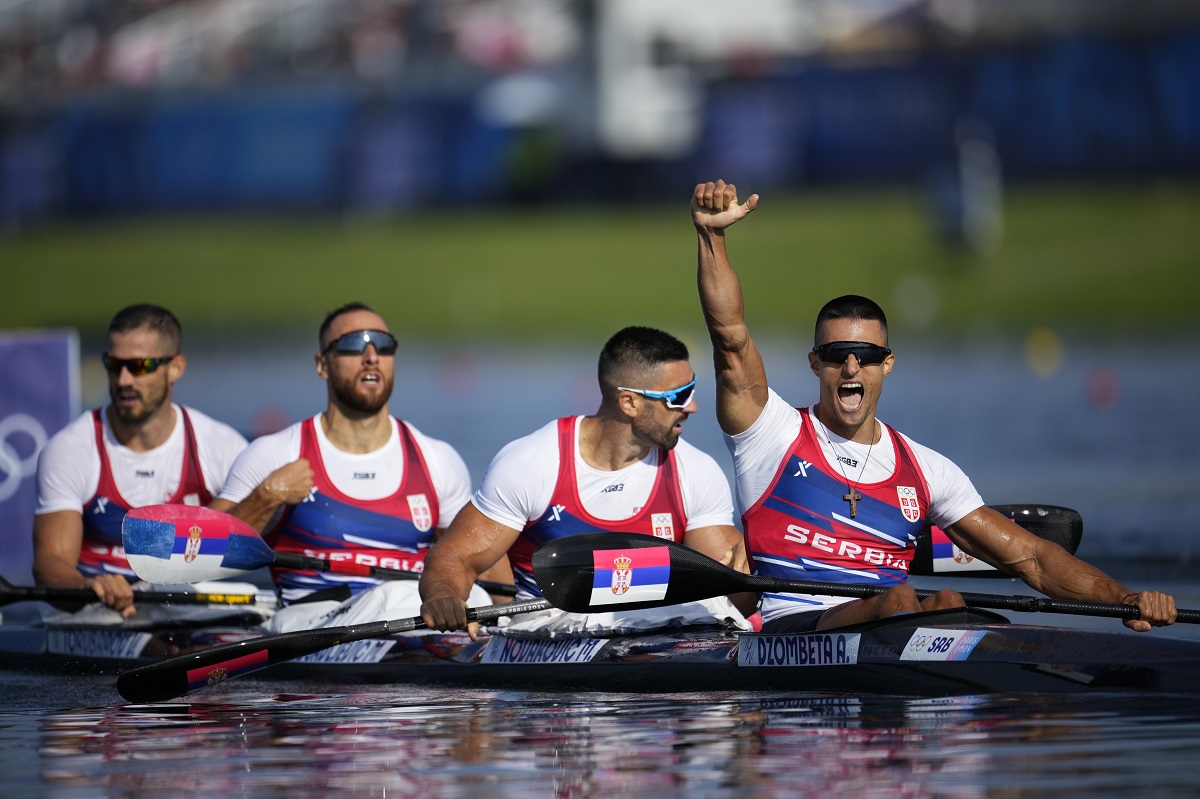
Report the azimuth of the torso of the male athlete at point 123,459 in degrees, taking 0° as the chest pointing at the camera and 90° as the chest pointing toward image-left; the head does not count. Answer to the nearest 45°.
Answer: approximately 0°

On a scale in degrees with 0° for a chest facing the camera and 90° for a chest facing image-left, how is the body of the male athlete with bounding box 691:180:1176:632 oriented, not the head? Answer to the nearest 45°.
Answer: approximately 315°

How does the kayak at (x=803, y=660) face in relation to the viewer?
to the viewer's right

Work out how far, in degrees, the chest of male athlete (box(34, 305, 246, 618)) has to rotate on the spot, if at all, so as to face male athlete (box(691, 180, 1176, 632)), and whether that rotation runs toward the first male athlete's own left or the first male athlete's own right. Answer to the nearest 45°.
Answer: approximately 45° to the first male athlete's own left

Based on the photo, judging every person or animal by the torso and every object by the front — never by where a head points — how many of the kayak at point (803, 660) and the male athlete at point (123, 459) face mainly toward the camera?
1

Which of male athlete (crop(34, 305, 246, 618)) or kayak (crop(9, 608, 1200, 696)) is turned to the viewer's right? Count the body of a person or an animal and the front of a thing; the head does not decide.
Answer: the kayak
